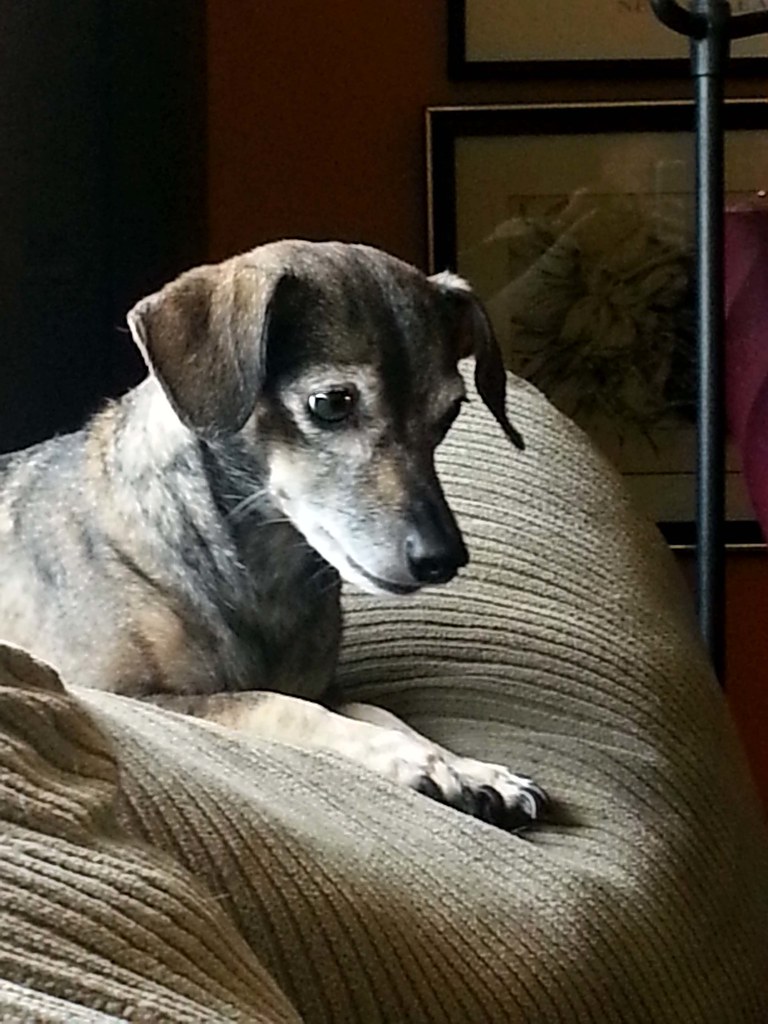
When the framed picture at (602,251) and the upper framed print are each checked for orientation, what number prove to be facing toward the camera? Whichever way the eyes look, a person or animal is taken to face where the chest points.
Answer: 2

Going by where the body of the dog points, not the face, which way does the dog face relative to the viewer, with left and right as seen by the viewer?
facing the viewer and to the right of the viewer

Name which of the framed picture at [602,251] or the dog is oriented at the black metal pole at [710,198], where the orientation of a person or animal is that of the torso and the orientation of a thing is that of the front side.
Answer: the framed picture

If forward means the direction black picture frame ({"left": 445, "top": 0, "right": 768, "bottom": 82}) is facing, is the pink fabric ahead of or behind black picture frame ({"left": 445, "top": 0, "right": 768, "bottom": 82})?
ahead

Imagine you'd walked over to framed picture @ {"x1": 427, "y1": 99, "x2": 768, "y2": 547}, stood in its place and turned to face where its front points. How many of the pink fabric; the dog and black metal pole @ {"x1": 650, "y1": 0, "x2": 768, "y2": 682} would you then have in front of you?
3

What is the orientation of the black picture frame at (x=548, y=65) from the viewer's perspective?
toward the camera

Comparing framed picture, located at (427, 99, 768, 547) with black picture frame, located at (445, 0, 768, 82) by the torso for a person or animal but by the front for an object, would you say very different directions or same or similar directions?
same or similar directions

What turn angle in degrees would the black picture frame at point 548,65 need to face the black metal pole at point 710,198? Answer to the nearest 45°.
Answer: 0° — it already faces it

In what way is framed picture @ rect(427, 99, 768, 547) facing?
toward the camera

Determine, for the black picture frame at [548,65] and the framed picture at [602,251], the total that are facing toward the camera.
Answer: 2

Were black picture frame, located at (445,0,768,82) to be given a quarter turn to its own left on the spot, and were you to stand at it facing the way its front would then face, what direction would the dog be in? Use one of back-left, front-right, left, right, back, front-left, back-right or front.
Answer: right

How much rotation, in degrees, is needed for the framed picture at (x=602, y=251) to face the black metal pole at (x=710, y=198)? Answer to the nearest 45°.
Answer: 0° — it already faces it

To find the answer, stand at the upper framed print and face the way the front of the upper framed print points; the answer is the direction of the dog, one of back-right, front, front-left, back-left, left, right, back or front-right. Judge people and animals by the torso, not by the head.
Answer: front

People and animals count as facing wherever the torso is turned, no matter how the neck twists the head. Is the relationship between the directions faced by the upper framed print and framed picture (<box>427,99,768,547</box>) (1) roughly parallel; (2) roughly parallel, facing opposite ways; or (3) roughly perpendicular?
roughly parallel
